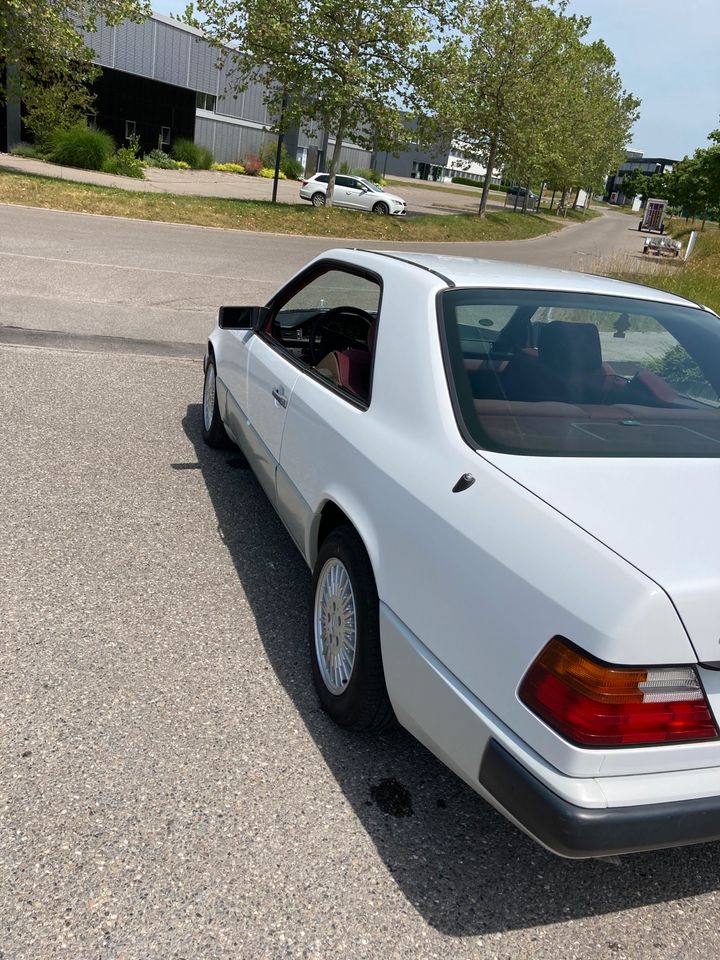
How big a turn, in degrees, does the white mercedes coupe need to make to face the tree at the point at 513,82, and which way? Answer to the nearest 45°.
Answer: approximately 45° to its right

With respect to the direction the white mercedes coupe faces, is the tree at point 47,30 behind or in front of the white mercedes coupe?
in front

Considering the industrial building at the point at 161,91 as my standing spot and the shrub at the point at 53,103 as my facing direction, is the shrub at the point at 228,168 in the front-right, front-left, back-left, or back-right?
back-left

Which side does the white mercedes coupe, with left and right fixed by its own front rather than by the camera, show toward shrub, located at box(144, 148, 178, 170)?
front

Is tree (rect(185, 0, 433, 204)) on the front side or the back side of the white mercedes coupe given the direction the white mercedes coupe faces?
on the front side

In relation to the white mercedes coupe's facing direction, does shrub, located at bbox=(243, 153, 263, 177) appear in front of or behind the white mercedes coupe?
in front

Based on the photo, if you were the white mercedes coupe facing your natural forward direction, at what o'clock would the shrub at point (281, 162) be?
The shrub is roughly at 1 o'clock from the white mercedes coupe.

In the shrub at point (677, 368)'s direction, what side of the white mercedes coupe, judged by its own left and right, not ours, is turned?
right

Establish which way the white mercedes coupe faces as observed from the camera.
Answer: facing away from the viewer and to the left of the viewer
